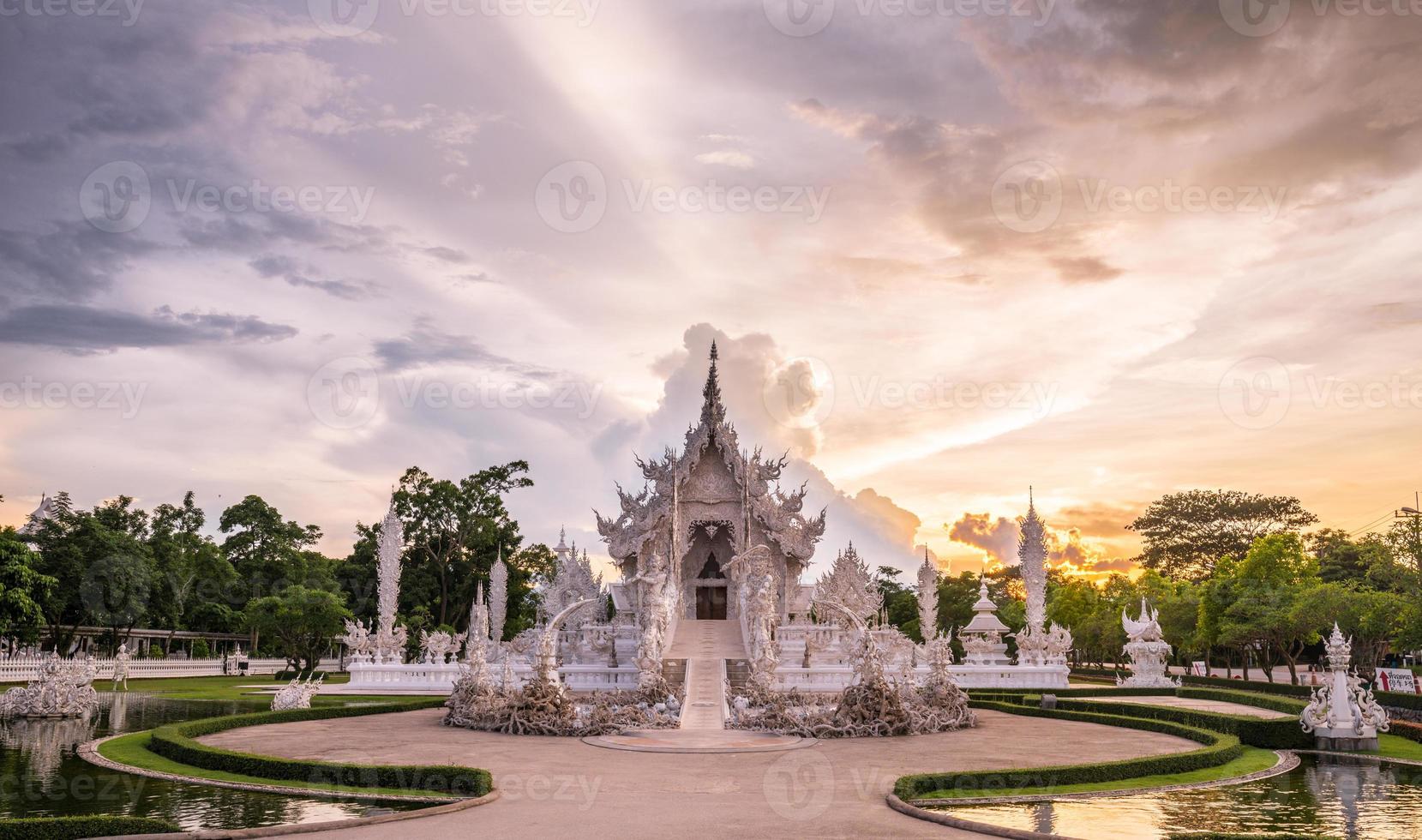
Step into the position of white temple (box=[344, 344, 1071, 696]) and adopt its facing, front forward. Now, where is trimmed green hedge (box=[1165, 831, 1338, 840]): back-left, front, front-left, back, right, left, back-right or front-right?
front

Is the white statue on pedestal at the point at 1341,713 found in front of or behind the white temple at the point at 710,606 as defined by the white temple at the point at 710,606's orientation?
in front

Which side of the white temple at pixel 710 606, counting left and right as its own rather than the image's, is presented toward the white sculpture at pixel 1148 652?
left

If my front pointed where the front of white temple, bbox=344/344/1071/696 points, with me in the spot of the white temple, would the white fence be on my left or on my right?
on my right

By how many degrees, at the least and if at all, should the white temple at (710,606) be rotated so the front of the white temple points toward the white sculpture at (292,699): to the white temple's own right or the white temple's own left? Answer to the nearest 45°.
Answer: approximately 45° to the white temple's own right

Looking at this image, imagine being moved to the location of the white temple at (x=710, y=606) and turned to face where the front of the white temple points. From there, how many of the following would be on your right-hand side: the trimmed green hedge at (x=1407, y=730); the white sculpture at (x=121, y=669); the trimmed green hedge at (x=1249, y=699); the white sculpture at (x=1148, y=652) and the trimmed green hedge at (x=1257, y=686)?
1

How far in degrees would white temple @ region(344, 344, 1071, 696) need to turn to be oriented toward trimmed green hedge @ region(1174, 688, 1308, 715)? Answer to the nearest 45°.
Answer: approximately 45° to its left

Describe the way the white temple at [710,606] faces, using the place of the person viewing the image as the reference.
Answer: facing the viewer

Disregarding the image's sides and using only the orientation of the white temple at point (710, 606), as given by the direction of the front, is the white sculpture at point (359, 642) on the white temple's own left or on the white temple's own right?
on the white temple's own right

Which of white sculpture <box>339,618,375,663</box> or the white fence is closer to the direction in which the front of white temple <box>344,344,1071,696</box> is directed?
the white sculpture

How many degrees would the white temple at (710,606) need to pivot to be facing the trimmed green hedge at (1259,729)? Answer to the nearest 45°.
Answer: approximately 45° to its left

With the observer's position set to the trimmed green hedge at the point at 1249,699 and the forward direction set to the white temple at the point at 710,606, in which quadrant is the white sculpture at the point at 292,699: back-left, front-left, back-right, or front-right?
front-left

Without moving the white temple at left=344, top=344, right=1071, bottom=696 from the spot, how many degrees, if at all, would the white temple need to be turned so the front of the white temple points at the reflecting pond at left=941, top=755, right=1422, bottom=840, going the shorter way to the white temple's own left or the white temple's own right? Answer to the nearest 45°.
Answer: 0° — it already faces it
